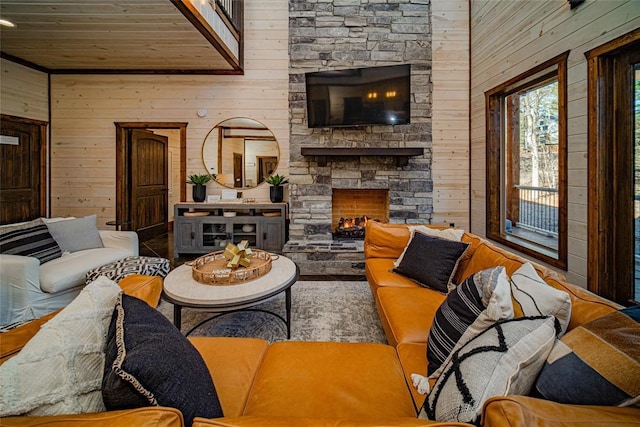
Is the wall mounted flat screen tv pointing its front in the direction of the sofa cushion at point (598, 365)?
yes

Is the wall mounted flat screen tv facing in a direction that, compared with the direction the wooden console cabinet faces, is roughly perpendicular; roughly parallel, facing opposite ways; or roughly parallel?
roughly parallel

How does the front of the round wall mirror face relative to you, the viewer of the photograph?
facing the viewer

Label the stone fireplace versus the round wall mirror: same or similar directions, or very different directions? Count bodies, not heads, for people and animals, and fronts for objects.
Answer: same or similar directions

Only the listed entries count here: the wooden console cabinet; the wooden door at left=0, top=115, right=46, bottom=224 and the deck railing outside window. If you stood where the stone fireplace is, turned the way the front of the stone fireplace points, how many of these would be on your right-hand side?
2

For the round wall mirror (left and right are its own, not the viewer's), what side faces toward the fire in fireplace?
left

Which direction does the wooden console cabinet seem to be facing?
toward the camera

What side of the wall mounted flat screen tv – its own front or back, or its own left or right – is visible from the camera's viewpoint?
front

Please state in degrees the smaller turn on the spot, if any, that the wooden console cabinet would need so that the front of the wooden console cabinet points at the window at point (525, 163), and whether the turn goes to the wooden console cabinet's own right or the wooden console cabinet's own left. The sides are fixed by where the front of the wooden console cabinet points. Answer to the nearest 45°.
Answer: approximately 45° to the wooden console cabinet's own left

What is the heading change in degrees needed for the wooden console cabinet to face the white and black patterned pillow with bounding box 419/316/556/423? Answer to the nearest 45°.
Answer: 0° — it already faces it

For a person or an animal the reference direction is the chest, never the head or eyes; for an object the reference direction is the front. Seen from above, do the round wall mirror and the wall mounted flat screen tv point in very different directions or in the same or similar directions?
same or similar directions

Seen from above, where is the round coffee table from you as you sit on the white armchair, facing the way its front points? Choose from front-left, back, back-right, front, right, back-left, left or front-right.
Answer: front

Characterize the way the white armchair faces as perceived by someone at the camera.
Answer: facing the viewer and to the right of the viewer

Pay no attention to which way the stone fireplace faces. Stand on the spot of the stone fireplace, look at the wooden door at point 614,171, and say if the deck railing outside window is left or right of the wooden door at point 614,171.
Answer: left

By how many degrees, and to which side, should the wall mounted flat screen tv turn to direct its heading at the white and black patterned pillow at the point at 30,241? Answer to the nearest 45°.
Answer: approximately 45° to its right
